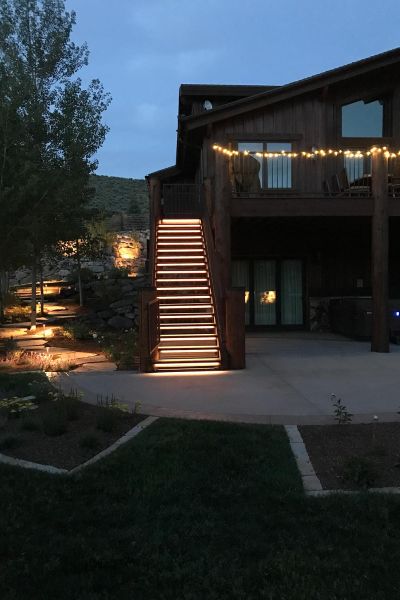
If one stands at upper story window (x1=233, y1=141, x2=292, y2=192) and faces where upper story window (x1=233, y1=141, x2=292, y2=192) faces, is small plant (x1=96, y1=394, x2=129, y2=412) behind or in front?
in front

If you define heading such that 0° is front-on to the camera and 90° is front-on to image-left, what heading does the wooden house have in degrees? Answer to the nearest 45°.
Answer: approximately 0°

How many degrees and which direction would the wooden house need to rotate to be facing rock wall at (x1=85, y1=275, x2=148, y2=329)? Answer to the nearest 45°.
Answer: approximately 90° to its right

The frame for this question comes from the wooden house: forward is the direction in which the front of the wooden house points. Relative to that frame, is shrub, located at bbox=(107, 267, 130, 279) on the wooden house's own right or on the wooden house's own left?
on the wooden house's own right

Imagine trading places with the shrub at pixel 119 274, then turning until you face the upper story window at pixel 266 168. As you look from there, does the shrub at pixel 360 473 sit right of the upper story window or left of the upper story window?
right

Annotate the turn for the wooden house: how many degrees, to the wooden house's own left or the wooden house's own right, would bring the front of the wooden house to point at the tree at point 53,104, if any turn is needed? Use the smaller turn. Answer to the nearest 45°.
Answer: approximately 90° to the wooden house's own right

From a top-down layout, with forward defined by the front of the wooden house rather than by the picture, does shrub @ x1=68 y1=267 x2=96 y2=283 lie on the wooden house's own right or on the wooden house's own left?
on the wooden house's own right

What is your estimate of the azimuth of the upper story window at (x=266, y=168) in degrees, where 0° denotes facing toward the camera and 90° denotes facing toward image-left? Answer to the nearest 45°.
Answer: approximately 0°

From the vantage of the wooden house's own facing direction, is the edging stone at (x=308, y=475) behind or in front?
in front

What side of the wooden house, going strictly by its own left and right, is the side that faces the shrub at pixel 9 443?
front
